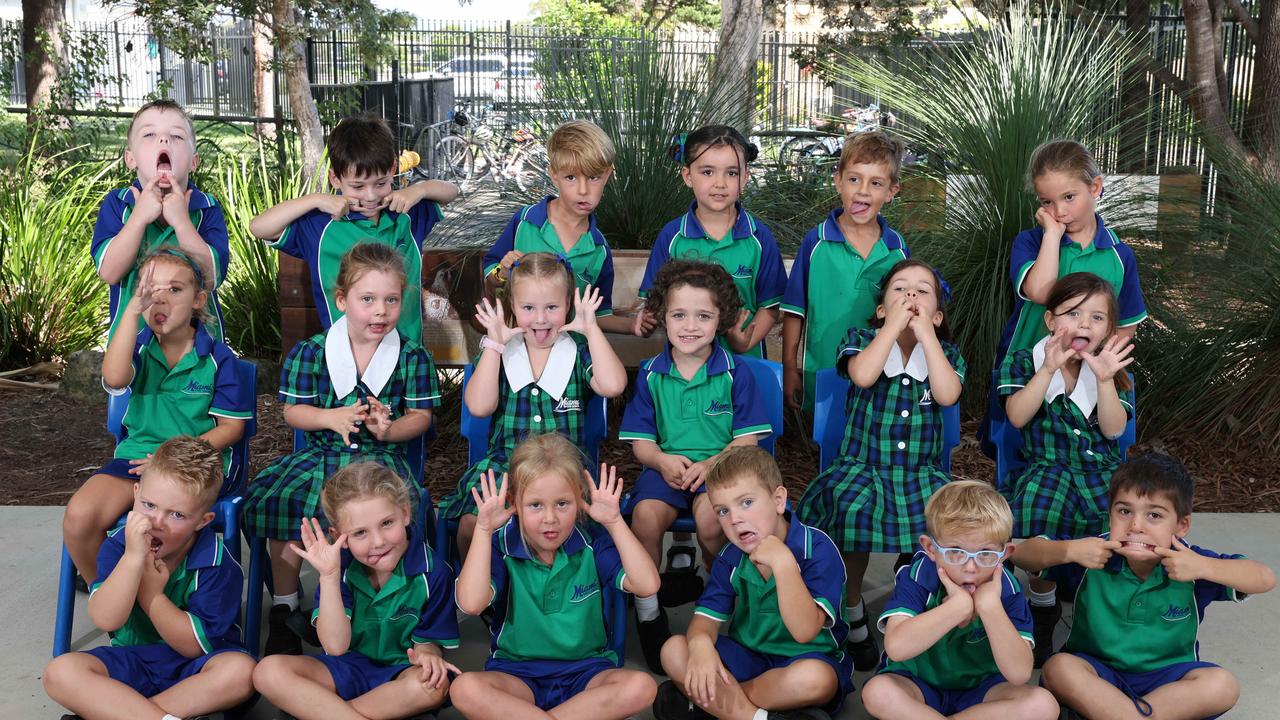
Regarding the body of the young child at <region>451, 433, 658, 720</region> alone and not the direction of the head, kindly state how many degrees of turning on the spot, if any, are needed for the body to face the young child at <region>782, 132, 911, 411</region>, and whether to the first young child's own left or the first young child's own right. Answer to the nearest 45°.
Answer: approximately 135° to the first young child's own left

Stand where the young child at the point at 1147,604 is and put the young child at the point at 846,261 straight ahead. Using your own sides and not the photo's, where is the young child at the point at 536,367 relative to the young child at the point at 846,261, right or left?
left

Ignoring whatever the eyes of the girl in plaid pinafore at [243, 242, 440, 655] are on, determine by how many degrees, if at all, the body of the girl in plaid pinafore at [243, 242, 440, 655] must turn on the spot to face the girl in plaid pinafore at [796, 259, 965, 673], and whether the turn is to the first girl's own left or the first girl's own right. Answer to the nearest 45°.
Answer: approximately 90° to the first girl's own left

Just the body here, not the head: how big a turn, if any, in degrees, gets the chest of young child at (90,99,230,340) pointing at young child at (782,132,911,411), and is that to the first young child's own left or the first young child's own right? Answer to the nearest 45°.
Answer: approximately 90° to the first young child's own left
